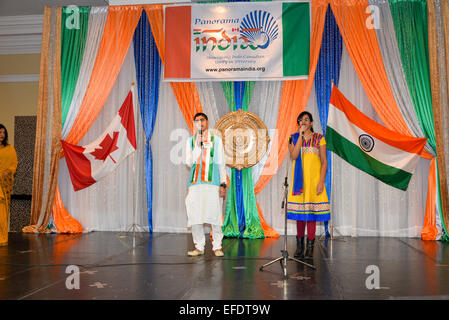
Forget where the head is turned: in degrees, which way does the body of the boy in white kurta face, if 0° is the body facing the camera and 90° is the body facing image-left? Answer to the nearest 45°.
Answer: approximately 0°

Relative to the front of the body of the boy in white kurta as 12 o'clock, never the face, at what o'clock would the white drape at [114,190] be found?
The white drape is roughly at 5 o'clock from the boy in white kurta.

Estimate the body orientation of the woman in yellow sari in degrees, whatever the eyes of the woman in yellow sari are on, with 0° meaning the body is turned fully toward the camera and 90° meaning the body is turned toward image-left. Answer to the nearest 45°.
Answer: approximately 0°

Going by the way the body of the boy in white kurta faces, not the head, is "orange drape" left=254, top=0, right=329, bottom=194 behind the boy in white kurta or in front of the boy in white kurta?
behind

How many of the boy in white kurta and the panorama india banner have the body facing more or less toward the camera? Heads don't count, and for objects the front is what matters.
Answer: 2

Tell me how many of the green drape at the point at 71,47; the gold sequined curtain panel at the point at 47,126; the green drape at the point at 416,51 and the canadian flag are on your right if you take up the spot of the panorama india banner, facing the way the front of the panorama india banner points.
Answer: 3

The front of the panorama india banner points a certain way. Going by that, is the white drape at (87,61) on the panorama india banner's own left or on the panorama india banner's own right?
on the panorama india banner's own right
